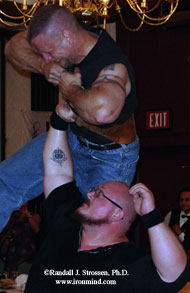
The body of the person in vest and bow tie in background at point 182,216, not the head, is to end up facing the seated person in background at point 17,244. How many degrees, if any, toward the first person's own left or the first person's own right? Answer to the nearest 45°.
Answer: approximately 45° to the first person's own right

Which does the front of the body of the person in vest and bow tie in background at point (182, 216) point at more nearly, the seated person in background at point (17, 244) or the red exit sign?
the seated person in background

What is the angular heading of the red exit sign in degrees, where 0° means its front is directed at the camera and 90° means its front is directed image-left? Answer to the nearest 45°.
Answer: approximately 0°

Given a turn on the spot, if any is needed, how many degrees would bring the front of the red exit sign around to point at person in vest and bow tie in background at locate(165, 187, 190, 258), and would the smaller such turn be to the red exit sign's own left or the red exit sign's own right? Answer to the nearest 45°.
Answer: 0° — it already faces them
